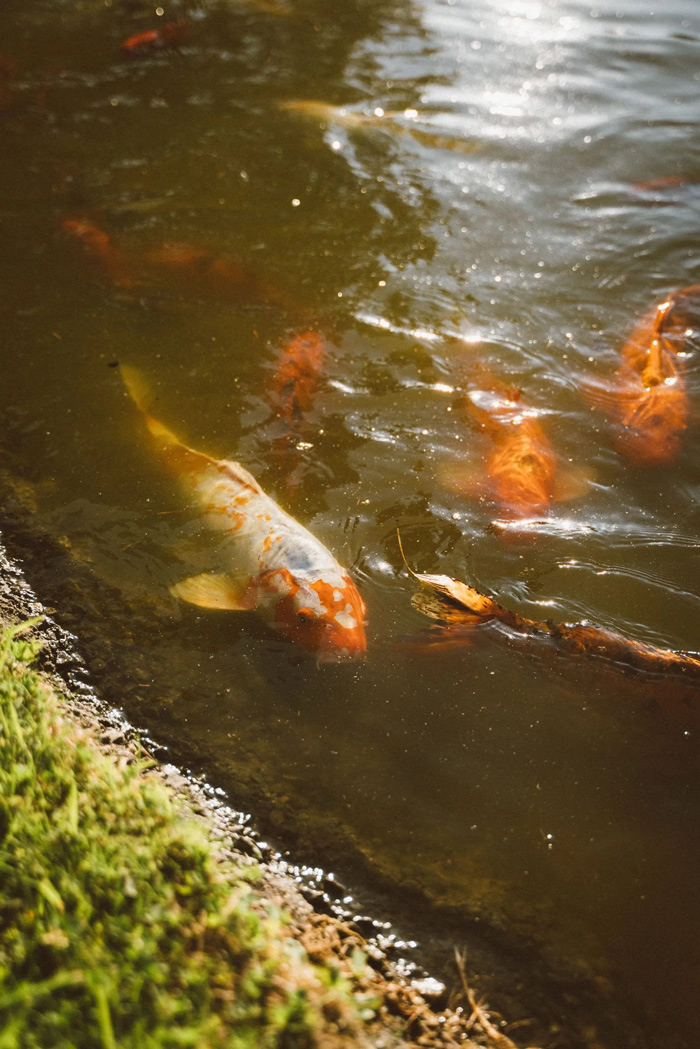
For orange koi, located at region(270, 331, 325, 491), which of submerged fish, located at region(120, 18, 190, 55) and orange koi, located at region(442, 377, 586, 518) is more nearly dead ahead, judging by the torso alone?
the submerged fish

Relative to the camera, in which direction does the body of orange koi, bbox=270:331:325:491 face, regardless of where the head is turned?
away from the camera

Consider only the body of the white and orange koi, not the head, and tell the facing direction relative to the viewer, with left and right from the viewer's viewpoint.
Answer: facing the viewer and to the right of the viewer

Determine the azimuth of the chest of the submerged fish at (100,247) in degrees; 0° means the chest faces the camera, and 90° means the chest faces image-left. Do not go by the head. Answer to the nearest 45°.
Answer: approximately 135°

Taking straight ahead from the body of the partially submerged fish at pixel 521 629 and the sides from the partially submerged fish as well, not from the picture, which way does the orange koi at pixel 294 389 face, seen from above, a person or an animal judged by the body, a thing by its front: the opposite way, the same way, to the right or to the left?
to the left
